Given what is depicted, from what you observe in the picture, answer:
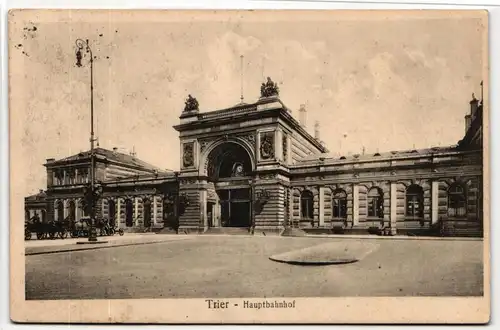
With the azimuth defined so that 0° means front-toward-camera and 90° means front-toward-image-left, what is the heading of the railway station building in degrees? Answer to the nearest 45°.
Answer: approximately 45°

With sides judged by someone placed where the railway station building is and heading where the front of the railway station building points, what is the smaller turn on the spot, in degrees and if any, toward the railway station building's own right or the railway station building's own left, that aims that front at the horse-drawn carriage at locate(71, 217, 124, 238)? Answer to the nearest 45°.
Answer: approximately 45° to the railway station building's own right
